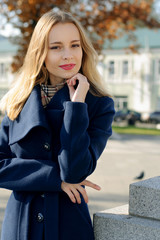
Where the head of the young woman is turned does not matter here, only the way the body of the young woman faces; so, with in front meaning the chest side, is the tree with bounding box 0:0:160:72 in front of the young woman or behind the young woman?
behind

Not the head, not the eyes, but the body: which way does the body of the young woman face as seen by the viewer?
toward the camera

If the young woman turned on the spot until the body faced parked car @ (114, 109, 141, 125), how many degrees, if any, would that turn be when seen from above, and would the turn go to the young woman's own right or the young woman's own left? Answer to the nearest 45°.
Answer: approximately 180°
